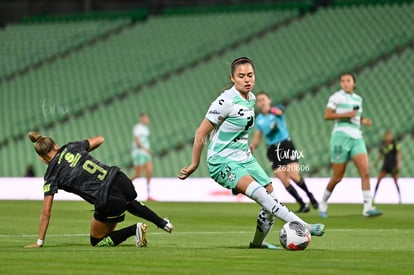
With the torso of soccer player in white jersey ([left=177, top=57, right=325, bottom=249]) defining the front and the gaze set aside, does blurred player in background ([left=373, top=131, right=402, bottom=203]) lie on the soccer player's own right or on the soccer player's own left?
on the soccer player's own left

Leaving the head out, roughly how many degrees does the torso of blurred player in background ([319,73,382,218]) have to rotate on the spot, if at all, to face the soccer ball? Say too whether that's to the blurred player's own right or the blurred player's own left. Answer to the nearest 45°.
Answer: approximately 45° to the blurred player's own right

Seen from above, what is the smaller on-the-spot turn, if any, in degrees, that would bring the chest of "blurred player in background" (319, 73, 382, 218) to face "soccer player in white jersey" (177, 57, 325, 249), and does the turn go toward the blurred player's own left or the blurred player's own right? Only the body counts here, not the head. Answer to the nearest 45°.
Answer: approximately 45° to the blurred player's own right

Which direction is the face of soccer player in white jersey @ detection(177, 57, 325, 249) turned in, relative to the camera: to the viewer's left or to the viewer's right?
to the viewer's right

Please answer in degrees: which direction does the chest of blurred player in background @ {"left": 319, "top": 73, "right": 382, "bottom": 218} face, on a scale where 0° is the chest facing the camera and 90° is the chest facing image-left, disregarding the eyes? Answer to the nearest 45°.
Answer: approximately 315°

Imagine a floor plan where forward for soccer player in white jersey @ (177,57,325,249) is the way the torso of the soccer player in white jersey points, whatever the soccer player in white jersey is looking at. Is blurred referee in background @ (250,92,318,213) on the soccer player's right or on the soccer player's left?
on the soccer player's left

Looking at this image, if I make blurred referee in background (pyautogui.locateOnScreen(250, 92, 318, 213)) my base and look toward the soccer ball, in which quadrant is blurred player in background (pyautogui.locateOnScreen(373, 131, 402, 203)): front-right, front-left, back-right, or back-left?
back-left
